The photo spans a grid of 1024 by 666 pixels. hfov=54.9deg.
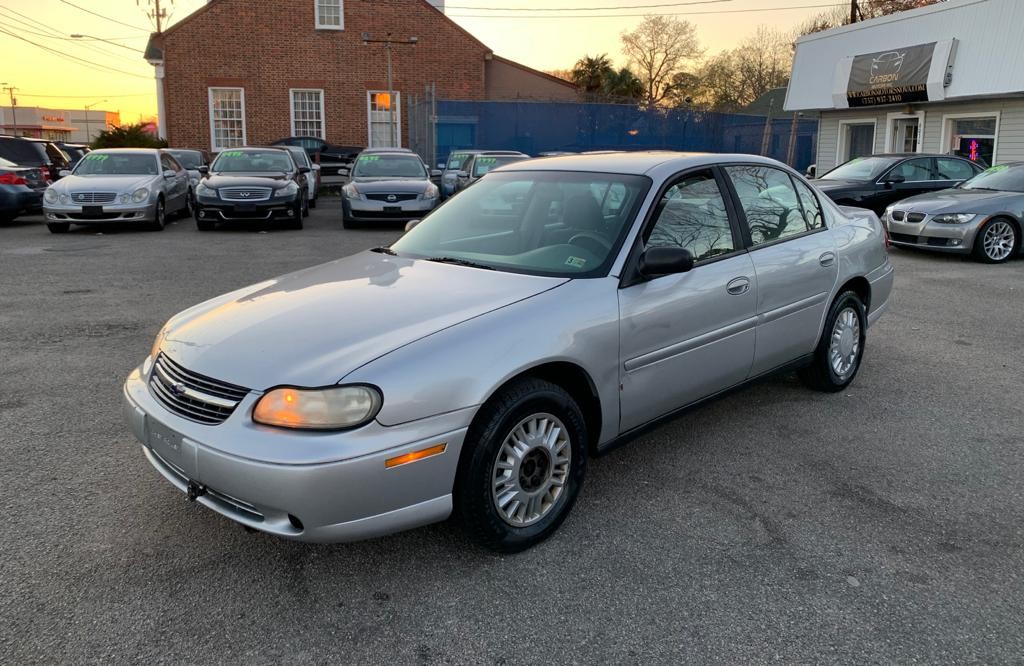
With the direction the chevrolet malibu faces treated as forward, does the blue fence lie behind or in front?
behind

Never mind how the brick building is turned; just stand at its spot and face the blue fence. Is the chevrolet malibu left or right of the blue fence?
right

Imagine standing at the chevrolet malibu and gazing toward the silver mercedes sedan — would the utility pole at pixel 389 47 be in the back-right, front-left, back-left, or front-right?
front-right

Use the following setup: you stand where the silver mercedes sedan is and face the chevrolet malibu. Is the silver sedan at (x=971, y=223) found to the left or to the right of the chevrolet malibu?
left

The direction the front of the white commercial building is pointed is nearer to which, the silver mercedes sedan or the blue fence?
the silver mercedes sedan

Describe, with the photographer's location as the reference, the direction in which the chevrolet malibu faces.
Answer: facing the viewer and to the left of the viewer

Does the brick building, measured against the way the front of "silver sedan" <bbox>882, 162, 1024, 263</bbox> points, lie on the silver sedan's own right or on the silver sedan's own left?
on the silver sedan's own right

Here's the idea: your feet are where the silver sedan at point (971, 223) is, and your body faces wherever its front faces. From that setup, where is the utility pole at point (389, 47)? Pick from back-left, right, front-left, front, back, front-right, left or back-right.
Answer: right

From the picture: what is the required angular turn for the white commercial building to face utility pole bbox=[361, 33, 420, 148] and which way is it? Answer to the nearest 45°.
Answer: approximately 45° to its right

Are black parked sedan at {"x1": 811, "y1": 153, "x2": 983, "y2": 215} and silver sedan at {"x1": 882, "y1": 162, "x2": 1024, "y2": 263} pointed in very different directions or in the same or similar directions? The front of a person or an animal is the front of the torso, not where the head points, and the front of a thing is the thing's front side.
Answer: same or similar directions

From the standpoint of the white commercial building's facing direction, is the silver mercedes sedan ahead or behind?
ahead

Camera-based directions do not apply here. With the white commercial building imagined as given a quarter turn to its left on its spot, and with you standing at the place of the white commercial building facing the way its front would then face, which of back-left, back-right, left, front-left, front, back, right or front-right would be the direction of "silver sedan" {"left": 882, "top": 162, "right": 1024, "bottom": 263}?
front-right

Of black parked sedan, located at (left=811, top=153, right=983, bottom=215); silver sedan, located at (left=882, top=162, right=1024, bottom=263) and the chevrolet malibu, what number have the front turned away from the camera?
0

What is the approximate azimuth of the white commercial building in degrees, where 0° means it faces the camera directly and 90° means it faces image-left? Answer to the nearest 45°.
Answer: approximately 45°

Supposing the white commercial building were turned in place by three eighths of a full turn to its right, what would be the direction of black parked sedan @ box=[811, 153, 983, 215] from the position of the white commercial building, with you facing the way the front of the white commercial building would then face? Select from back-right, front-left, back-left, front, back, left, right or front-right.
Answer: back
